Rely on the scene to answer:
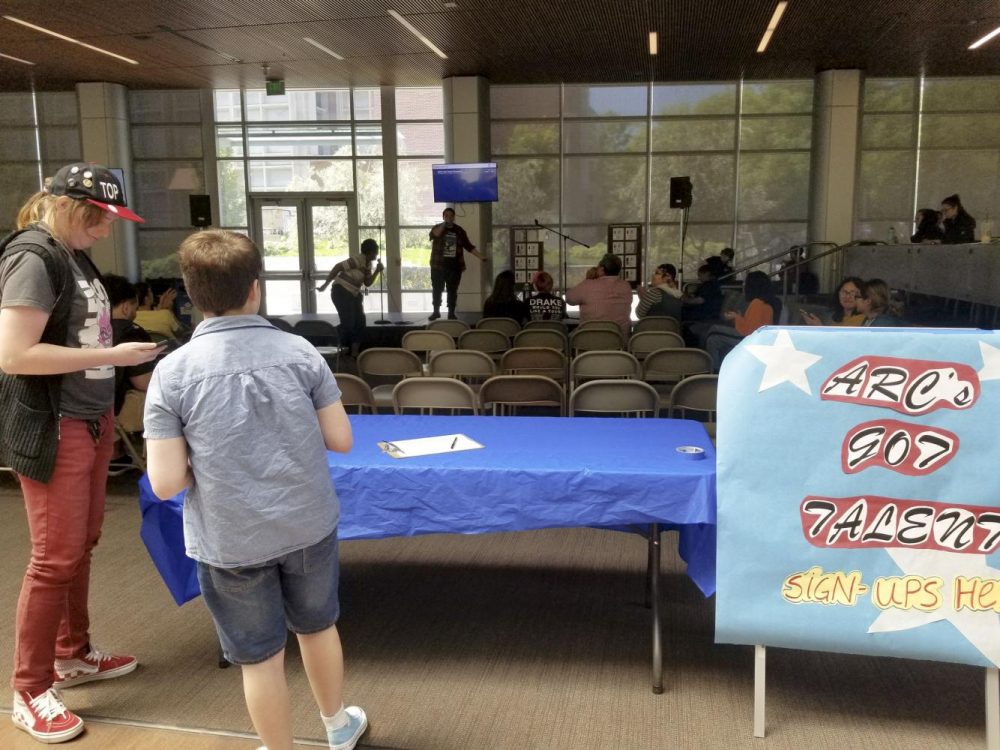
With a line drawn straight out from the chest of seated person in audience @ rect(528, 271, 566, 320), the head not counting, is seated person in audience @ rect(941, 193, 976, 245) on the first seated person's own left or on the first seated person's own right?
on the first seated person's own right

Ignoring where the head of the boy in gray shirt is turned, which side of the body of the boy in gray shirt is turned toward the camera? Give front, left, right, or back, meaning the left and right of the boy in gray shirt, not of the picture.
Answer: back

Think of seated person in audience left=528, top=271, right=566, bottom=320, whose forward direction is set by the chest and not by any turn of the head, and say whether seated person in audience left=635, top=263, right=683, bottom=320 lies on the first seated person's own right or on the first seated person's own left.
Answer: on the first seated person's own right

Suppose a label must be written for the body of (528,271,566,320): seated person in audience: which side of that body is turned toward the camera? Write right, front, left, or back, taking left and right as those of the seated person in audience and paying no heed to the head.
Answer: back

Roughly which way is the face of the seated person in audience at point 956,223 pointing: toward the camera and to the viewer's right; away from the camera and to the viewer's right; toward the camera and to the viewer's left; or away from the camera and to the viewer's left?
toward the camera and to the viewer's left

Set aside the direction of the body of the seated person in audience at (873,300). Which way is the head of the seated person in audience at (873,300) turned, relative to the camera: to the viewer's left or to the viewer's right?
to the viewer's left

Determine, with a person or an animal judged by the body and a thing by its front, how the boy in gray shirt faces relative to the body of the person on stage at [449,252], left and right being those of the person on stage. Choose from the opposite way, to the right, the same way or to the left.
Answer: the opposite way

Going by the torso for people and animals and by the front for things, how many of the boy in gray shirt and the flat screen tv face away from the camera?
1

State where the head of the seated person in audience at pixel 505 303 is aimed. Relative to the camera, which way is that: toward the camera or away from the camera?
away from the camera
